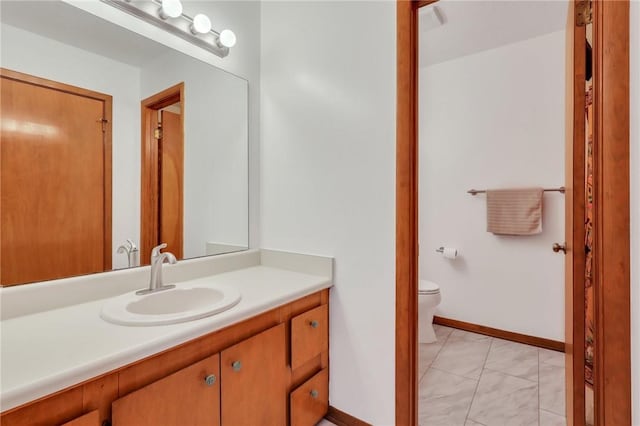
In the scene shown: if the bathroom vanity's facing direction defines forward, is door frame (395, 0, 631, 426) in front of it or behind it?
in front

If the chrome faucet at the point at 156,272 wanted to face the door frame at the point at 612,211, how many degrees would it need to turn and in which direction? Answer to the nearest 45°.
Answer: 0° — it already faces it

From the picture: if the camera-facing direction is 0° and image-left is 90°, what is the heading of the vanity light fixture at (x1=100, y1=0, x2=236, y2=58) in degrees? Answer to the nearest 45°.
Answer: approximately 315°

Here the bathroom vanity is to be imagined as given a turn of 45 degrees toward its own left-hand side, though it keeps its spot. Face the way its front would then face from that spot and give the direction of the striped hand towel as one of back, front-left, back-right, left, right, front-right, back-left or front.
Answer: front

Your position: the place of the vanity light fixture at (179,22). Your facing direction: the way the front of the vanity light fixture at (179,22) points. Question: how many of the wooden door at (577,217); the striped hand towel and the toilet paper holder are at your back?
0

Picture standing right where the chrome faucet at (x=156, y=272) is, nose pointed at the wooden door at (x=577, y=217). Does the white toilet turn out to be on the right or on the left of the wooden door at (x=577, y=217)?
left

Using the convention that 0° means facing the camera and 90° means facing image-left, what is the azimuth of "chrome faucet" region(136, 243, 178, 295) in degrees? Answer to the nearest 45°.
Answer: approximately 315°

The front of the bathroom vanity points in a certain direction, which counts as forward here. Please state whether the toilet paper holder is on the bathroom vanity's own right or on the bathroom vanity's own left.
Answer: on the bathroom vanity's own left

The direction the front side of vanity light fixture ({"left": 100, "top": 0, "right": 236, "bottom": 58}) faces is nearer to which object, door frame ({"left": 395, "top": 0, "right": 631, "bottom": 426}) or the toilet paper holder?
the door frame

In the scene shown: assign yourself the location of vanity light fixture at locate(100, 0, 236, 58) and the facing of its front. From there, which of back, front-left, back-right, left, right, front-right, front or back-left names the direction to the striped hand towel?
front-left

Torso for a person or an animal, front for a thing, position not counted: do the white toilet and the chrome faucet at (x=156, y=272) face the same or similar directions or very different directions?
same or similar directions

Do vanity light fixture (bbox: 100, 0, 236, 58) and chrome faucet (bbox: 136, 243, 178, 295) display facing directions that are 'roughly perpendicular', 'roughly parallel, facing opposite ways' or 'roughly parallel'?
roughly parallel
